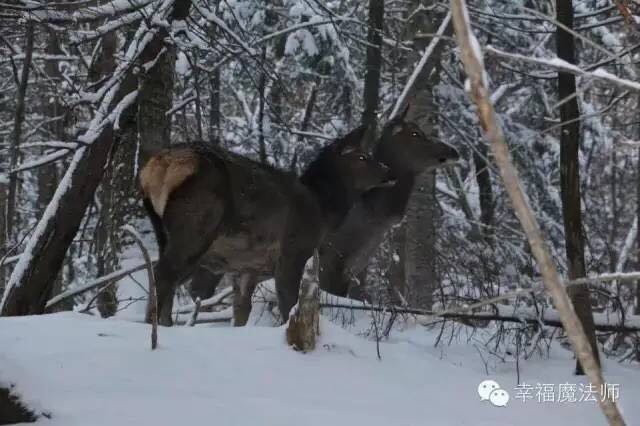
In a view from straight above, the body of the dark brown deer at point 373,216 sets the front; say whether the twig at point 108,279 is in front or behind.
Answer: behind

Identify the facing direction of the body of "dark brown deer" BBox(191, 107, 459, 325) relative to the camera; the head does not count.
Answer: to the viewer's right

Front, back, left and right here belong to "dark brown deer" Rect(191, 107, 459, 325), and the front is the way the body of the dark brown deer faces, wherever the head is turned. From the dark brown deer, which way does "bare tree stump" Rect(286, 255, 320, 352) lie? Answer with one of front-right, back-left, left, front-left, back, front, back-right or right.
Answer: right

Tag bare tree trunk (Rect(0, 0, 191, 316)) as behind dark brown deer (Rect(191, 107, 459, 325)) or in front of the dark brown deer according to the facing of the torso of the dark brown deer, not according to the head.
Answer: behind

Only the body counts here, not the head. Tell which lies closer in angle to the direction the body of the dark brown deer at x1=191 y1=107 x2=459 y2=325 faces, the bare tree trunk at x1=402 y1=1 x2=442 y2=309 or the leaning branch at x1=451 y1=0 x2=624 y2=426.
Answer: the bare tree trunk
